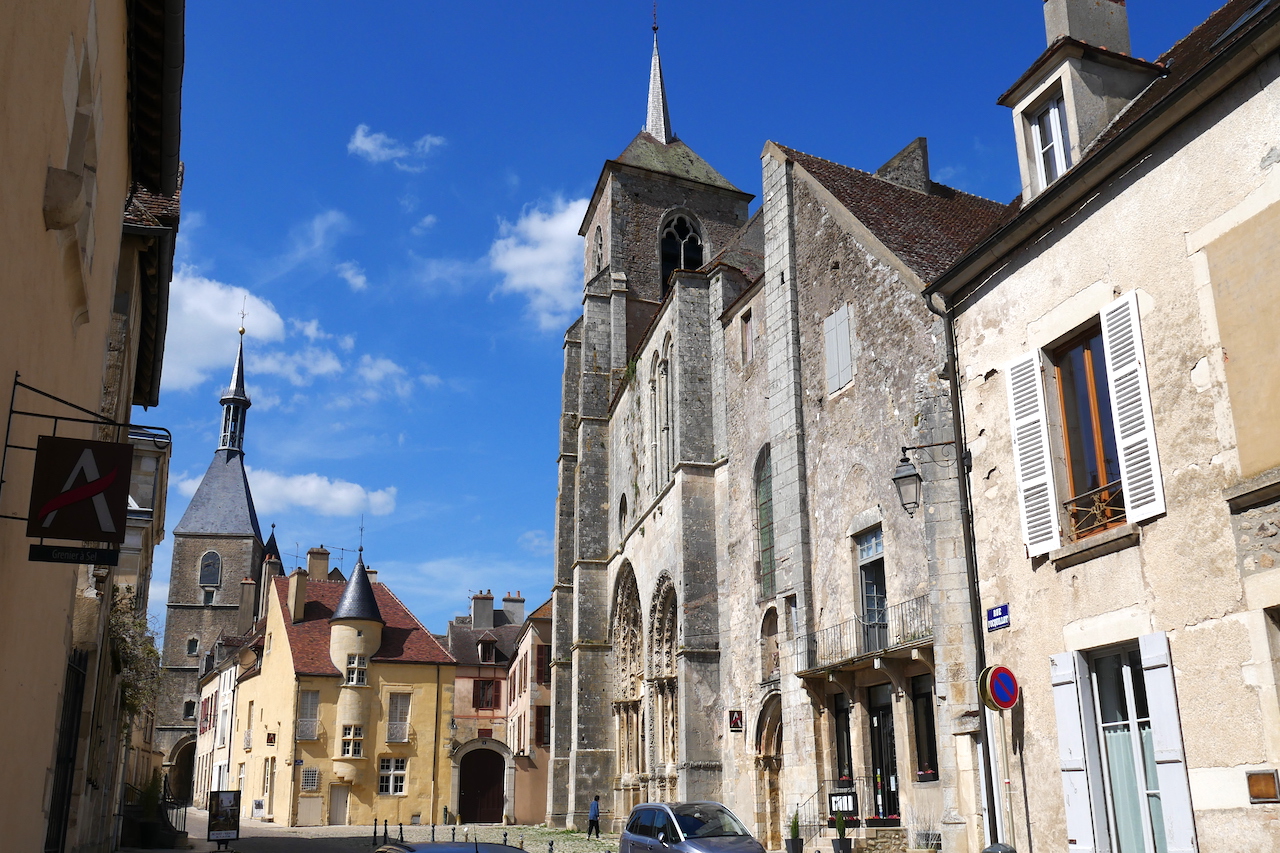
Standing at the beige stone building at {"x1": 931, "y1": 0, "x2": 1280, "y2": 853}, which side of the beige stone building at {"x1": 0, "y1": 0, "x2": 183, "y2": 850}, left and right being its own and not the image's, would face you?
front

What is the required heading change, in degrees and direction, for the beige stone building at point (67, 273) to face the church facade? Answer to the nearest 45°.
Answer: approximately 45° to its left

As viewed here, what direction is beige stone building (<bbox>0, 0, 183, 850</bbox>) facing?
to the viewer's right

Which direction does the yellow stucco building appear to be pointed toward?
toward the camera

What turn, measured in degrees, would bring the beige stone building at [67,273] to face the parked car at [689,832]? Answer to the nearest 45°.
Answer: approximately 45° to its left

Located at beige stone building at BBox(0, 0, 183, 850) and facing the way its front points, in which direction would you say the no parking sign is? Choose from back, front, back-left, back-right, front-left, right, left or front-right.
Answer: front

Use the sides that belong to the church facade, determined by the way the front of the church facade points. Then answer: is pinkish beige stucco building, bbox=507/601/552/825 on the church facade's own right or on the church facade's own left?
on the church facade's own right

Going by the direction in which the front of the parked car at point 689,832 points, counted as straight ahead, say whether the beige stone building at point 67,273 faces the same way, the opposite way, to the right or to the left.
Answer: to the left

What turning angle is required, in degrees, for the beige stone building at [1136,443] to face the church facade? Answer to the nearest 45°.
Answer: approximately 90° to its right

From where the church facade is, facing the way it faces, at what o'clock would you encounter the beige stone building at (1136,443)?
The beige stone building is roughly at 10 o'clock from the church facade.

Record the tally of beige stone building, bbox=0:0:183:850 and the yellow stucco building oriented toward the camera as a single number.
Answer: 1

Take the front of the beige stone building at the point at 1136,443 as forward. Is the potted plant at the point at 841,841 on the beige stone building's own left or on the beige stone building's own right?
on the beige stone building's own right

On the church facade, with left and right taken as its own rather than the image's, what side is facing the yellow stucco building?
right

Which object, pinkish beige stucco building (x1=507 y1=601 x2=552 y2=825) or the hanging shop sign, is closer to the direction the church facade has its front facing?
the hanging shop sign

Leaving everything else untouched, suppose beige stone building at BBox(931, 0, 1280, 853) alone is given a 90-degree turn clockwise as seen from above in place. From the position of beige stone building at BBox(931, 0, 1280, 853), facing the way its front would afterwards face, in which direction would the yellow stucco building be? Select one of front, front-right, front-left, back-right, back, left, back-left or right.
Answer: front

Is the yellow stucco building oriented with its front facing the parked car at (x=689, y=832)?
yes

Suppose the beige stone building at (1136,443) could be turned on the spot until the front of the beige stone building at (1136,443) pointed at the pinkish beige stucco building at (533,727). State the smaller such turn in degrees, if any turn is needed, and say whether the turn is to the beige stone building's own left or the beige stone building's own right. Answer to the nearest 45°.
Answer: approximately 90° to the beige stone building's own right
